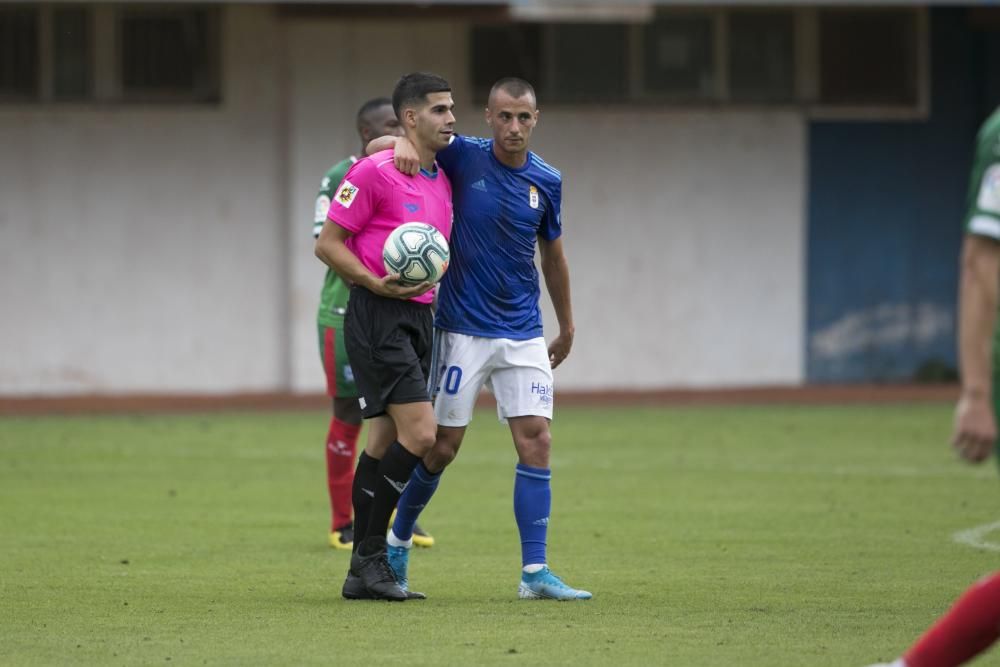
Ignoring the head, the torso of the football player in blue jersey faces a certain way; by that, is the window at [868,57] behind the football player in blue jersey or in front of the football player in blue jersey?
behind

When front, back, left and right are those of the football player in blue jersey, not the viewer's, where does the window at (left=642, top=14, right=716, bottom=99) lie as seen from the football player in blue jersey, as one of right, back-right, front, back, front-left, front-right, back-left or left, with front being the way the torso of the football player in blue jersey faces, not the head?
back

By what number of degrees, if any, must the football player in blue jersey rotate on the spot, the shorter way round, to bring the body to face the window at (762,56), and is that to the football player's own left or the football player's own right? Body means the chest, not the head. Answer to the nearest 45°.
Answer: approximately 180°

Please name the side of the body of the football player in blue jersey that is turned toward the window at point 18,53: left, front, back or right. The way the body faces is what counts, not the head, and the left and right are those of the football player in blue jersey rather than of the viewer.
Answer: back

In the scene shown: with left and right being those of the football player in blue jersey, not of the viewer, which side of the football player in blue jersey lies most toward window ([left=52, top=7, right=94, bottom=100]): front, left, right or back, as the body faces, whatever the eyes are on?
back

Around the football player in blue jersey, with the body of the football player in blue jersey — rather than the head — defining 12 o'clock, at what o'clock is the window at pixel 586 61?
The window is roughly at 6 o'clock from the football player in blue jersey.

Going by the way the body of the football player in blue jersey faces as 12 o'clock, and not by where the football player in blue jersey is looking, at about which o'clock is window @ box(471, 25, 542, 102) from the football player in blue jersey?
The window is roughly at 6 o'clock from the football player in blue jersey.

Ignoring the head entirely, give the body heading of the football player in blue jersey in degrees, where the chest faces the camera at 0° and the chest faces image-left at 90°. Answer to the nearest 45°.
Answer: approximately 0°
